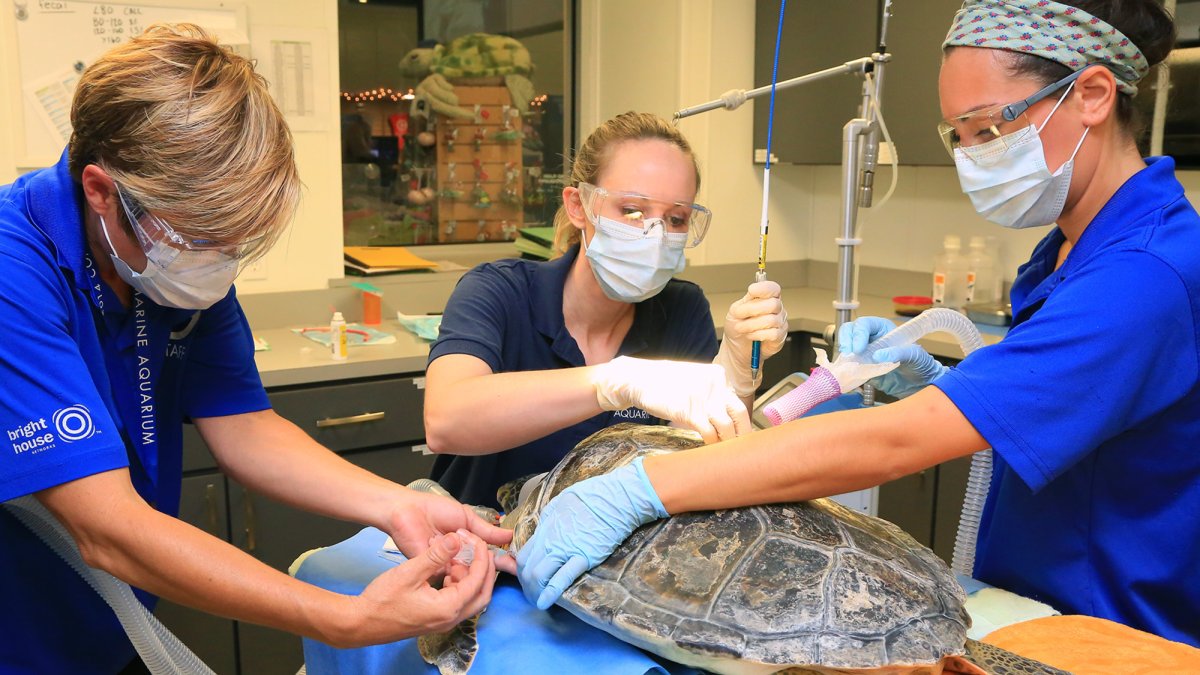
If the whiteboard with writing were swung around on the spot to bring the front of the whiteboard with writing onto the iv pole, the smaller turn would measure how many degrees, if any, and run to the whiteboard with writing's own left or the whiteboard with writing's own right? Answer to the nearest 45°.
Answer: approximately 45° to the whiteboard with writing's own left

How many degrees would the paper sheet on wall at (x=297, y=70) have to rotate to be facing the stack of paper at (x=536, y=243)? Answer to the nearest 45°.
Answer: approximately 90° to its left

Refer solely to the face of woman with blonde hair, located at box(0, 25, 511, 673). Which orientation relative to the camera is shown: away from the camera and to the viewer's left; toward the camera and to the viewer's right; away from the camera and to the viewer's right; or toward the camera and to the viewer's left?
toward the camera and to the viewer's right

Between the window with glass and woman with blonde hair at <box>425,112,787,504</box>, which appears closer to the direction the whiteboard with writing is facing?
the woman with blonde hair

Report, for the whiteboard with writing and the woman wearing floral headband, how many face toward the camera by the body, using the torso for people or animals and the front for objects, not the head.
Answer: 1

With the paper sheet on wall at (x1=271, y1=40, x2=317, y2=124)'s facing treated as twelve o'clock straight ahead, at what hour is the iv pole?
The iv pole is roughly at 11 o'clock from the paper sheet on wall.

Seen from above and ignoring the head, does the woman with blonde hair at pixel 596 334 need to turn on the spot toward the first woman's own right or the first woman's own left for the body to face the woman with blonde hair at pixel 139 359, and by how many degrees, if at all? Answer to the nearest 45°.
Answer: approximately 90° to the first woman's own right
